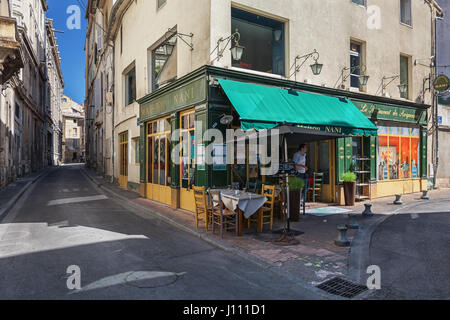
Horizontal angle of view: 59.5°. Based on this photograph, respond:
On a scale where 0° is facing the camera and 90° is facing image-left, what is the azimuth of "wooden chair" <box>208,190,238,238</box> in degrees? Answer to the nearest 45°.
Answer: approximately 225°

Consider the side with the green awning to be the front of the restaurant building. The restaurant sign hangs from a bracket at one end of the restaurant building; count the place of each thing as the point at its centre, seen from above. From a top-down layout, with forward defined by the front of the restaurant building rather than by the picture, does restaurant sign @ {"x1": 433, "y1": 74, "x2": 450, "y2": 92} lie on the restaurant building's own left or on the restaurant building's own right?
on the restaurant building's own left

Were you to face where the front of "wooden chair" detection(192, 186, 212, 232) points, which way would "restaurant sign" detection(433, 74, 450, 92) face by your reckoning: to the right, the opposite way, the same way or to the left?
the opposite way

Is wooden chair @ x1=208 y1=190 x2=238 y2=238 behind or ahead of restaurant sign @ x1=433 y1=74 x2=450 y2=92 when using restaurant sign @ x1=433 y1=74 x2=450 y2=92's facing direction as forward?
ahead

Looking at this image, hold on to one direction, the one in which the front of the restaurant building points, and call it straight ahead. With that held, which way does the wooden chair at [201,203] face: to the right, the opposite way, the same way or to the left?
to the left

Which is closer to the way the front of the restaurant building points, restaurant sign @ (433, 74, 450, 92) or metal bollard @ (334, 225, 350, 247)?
the metal bollard

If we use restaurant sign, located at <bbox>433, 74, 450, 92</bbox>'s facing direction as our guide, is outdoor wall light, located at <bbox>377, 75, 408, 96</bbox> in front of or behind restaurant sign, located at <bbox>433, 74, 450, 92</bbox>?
in front

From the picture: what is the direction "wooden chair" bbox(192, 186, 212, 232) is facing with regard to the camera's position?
facing away from the viewer and to the right of the viewer

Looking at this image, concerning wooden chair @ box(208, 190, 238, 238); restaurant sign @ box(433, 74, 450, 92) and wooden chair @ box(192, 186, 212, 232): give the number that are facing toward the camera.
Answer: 1

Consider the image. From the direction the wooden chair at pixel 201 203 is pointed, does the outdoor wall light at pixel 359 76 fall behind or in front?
in front

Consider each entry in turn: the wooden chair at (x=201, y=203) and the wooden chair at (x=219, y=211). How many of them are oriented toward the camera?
0
